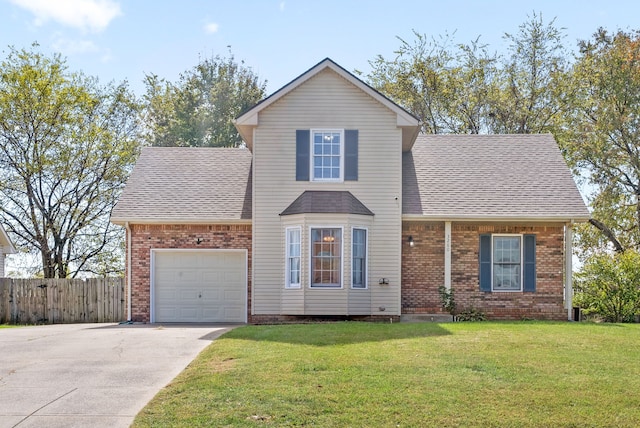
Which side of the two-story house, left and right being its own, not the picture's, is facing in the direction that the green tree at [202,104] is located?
back

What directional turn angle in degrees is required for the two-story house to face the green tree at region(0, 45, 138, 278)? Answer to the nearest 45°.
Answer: approximately 135° to its right

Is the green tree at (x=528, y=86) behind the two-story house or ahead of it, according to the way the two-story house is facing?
behind

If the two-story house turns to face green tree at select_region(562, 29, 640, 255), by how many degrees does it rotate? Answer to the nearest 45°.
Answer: approximately 135° to its left

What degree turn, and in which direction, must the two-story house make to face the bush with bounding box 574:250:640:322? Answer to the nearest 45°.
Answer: approximately 90° to its left

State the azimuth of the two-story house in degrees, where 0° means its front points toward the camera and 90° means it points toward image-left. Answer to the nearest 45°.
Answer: approximately 0°
